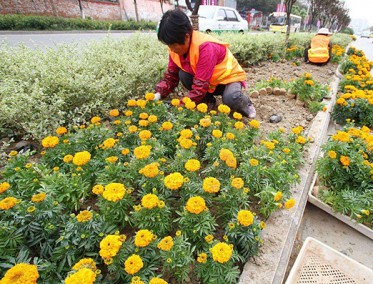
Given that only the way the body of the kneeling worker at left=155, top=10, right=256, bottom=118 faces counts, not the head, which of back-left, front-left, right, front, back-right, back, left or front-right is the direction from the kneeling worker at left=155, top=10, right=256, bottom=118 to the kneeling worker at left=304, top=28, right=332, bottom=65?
back

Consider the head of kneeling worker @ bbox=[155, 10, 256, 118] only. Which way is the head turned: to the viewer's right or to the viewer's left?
to the viewer's left

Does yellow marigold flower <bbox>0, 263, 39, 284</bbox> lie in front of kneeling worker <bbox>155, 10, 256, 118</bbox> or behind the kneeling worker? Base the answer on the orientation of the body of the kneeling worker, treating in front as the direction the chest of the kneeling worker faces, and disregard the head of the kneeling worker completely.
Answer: in front

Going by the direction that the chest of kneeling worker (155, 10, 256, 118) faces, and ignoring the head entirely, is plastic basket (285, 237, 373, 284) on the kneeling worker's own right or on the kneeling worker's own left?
on the kneeling worker's own left

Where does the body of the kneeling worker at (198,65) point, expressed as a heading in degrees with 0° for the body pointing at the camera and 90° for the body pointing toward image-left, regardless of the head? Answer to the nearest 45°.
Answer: approximately 45°

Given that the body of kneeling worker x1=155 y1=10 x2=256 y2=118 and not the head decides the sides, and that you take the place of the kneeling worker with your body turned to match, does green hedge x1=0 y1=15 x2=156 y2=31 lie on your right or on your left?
on your right

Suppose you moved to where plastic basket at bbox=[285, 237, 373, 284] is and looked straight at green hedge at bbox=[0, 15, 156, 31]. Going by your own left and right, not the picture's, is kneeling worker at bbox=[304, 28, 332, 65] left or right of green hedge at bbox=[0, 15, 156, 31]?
right

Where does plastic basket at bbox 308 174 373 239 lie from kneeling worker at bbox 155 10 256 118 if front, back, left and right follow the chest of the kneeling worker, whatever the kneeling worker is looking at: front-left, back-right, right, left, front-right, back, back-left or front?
left

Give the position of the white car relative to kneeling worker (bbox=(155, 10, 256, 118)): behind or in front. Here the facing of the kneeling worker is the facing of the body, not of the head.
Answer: behind

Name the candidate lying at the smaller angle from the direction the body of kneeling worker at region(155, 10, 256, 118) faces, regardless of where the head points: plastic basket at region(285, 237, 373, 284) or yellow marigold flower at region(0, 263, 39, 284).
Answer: the yellow marigold flower

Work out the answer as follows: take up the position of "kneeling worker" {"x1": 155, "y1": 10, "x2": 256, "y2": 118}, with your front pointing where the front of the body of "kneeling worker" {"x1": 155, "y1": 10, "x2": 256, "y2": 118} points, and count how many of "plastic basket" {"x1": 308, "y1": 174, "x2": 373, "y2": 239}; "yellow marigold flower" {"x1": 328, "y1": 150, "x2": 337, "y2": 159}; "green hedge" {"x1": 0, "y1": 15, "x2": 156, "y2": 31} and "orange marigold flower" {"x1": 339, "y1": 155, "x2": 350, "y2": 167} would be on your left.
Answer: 3

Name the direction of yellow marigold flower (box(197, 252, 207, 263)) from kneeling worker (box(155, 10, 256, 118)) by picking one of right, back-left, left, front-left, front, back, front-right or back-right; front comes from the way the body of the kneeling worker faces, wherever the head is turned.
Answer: front-left

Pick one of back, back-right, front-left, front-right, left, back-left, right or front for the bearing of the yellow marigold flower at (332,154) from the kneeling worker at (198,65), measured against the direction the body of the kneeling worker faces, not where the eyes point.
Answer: left
